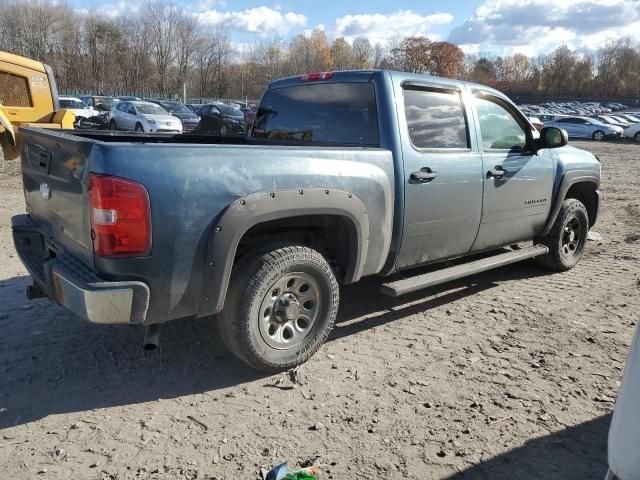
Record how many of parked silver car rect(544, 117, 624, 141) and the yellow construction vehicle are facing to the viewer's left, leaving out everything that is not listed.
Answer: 1

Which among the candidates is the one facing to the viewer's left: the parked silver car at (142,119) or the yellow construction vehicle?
the yellow construction vehicle

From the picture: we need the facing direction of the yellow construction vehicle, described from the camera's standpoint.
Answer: facing to the left of the viewer

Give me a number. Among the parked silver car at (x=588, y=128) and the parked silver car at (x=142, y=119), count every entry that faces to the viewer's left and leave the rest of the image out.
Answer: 0

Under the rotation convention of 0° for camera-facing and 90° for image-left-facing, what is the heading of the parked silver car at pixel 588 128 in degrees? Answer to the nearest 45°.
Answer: approximately 315°

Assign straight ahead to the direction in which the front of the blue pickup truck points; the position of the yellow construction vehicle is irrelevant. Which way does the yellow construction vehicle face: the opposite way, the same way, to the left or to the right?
the opposite way

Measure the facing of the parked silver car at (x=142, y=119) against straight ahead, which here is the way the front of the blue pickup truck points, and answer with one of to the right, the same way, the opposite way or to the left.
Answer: to the right

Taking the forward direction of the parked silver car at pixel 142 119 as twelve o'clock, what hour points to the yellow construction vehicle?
The yellow construction vehicle is roughly at 2 o'clock from the parked silver car.

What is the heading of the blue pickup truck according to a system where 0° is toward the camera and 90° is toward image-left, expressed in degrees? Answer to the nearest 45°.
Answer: approximately 225°

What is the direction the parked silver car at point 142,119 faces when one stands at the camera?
facing the viewer and to the right of the viewer

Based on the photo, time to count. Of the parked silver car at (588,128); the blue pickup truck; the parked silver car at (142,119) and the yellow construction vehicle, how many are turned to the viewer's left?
1
